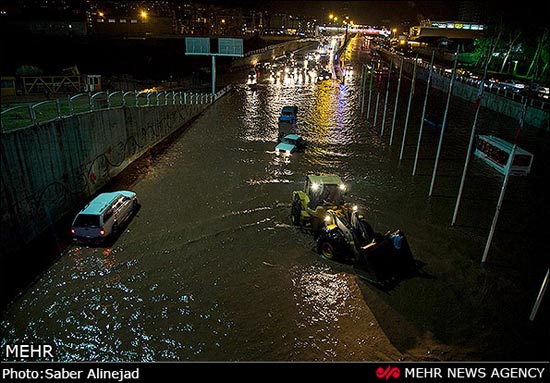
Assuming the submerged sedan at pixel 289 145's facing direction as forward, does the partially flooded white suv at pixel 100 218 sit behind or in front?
in front

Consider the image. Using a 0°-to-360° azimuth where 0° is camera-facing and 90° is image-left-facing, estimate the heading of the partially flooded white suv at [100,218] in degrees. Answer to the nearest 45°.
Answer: approximately 225°

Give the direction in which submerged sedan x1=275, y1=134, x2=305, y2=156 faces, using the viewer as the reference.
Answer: facing the viewer and to the left of the viewer

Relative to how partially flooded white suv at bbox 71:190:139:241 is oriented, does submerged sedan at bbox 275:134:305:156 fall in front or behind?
in front
